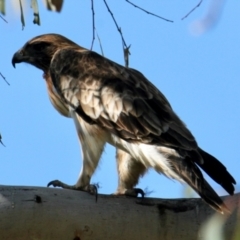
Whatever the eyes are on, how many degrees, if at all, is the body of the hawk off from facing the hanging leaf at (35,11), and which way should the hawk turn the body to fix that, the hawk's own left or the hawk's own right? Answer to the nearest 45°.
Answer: approximately 45° to the hawk's own left

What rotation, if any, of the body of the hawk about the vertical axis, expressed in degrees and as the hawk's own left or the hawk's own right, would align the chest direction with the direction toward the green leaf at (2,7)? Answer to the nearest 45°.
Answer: approximately 45° to the hawk's own left

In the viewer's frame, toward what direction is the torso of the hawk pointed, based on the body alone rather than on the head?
to the viewer's left
